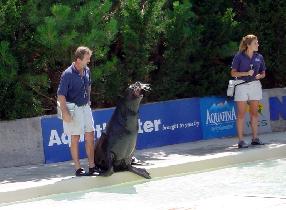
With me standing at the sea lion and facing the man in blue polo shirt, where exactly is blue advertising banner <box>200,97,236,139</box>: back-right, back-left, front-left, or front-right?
back-right

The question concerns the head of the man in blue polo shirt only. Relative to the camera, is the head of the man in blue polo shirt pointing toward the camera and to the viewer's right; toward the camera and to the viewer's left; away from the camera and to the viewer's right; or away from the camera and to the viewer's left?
toward the camera and to the viewer's right

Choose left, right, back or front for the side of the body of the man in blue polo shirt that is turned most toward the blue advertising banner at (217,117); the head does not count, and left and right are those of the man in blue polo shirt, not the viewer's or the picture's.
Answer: left

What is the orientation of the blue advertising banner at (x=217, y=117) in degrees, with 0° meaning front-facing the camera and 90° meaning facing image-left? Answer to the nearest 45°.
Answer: approximately 315°

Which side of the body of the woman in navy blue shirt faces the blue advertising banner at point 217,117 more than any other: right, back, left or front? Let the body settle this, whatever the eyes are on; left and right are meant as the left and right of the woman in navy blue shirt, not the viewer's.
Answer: back

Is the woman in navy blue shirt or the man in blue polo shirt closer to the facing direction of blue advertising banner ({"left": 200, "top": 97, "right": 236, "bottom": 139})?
the woman in navy blue shirt

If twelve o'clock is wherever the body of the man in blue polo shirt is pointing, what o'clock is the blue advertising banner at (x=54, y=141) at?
The blue advertising banner is roughly at 7 o'clock from the man in blue polo shirt.

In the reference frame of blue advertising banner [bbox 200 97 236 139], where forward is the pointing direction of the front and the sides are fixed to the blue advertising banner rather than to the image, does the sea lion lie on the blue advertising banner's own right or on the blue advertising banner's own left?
on the blue advertising banner's own right

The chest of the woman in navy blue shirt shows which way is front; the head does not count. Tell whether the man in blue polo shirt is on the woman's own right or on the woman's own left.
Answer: on the woman's own right

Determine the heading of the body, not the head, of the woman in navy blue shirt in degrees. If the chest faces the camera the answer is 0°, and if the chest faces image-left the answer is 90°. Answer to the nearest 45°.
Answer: approximately 315°
